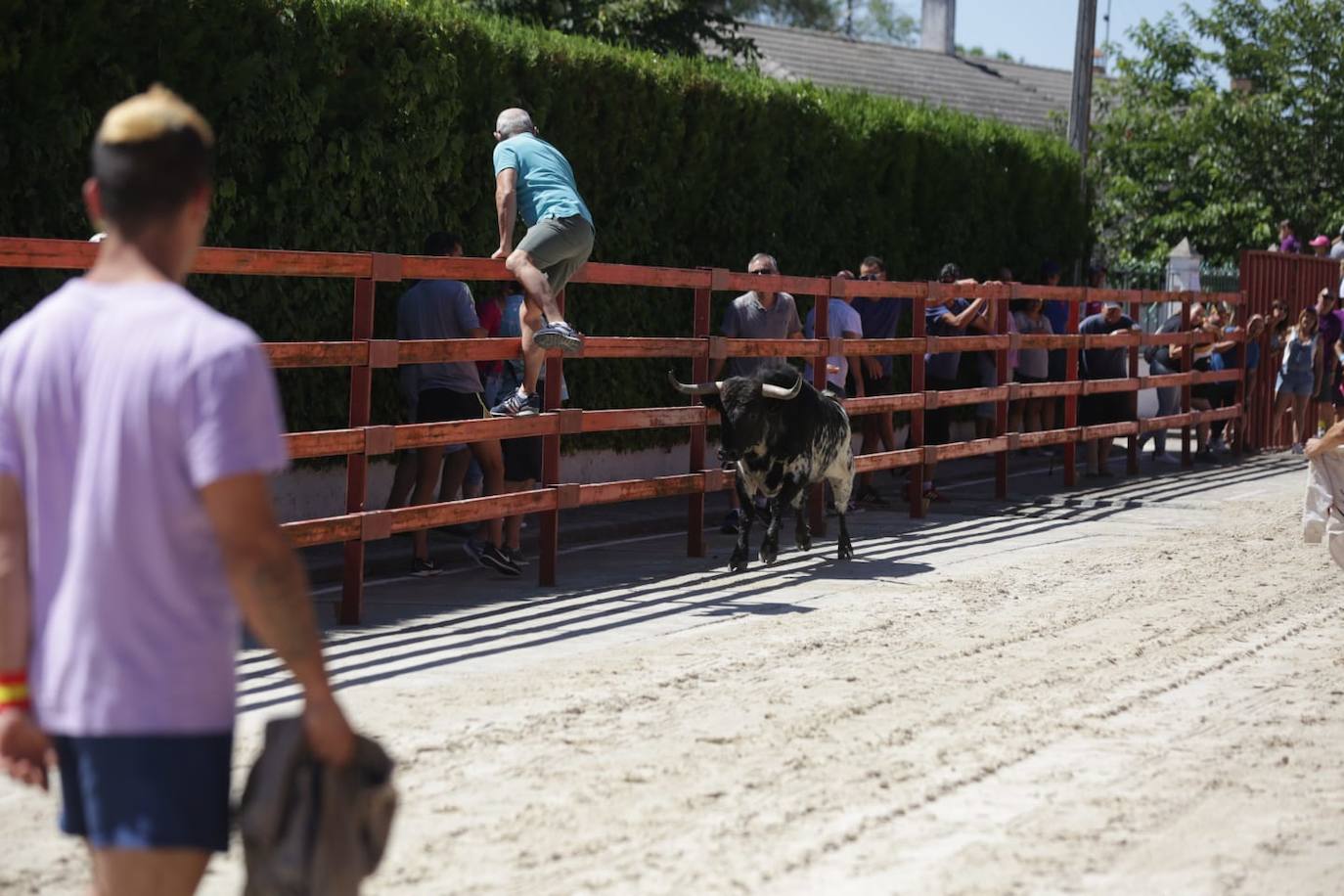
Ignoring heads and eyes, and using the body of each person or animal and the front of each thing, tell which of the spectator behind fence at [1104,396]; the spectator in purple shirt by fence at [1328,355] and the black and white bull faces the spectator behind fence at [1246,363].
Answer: the spectator in purple shirt by fence at [1328,355]

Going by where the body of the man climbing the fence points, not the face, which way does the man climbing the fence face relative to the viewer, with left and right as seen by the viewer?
facing away from the viewer and to the left of the viewer

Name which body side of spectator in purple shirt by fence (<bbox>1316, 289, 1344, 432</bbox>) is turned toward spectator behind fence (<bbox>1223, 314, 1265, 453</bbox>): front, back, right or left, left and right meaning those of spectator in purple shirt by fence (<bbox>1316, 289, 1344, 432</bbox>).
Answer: right

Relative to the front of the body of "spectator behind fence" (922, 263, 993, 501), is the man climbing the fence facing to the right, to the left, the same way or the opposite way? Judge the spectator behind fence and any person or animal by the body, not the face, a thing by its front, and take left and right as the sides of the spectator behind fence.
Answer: the opposite way

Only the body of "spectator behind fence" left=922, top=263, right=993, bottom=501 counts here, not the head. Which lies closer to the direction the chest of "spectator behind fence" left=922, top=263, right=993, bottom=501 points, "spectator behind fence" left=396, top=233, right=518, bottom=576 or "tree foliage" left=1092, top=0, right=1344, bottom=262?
the spectator behind fence

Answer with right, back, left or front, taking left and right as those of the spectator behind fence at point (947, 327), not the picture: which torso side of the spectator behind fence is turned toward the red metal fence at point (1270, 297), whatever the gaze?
left

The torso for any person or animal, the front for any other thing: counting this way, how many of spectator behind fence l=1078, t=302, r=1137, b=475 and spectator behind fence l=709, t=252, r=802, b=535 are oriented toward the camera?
2

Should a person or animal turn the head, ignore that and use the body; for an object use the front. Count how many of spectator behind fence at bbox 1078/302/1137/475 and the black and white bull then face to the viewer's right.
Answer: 0
